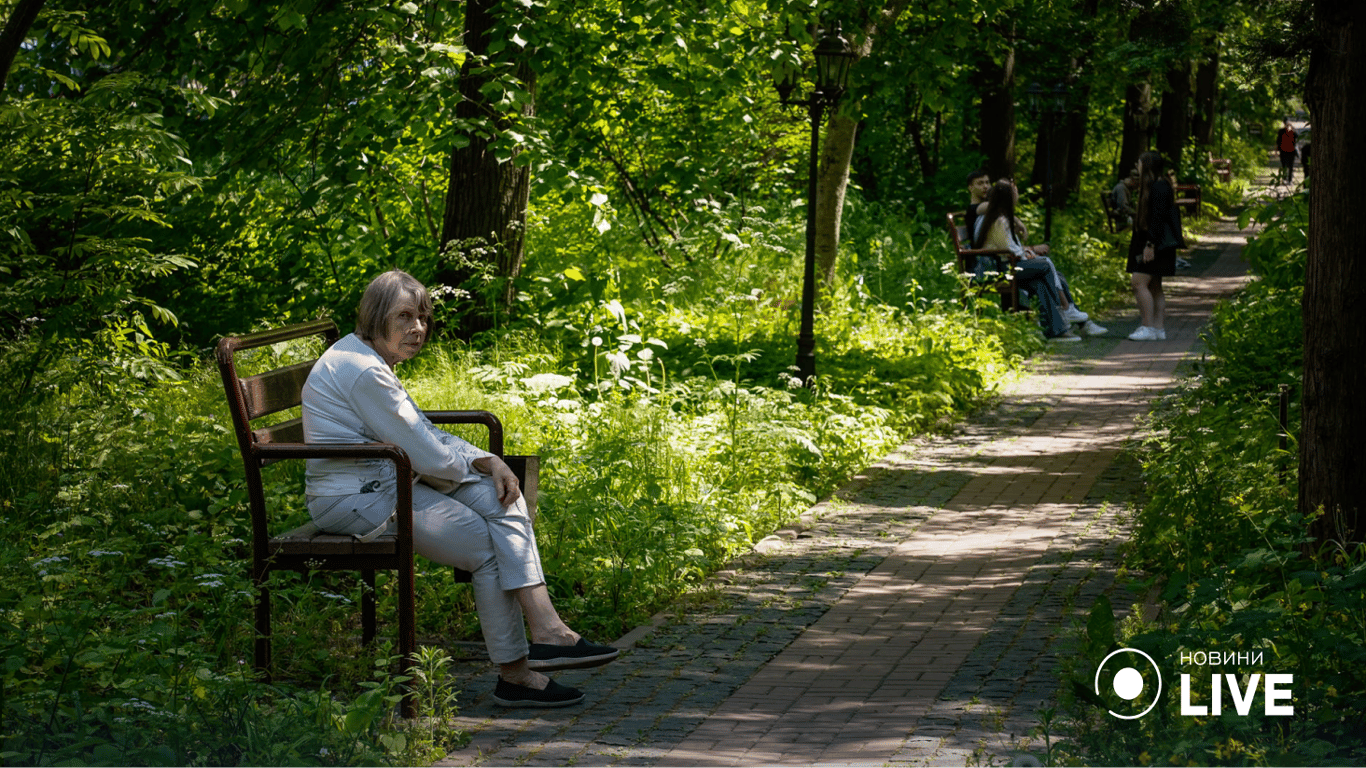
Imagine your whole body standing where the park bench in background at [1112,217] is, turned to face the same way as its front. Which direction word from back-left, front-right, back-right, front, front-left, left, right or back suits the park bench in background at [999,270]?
right

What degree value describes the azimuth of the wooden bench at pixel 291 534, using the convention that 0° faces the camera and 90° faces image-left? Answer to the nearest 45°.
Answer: approximately 315°

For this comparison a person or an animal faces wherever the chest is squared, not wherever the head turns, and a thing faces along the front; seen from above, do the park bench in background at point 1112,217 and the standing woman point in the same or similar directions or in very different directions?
very different directions

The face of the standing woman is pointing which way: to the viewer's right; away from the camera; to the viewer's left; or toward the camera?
to the viewer's left

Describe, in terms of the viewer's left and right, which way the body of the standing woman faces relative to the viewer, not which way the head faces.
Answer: facing to the left of the viewer

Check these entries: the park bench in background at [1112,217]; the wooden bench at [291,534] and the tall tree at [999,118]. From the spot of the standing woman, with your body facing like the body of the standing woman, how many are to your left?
1

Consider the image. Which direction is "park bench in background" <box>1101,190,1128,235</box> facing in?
to the viewer's right

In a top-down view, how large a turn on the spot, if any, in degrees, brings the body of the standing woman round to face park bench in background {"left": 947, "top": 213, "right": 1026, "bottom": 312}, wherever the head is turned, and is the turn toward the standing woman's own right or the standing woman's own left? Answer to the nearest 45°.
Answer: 0° — they already face it

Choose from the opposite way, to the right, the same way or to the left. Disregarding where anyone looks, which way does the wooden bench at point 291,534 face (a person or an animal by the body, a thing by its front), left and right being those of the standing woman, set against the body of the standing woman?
the opposite way

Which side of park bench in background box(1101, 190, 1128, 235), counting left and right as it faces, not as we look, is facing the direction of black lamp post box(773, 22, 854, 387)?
right

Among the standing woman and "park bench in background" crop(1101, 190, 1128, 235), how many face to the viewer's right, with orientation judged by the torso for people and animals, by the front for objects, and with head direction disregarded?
1

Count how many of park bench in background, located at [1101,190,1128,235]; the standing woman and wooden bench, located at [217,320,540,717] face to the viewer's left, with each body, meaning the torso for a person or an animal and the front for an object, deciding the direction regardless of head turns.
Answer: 1
